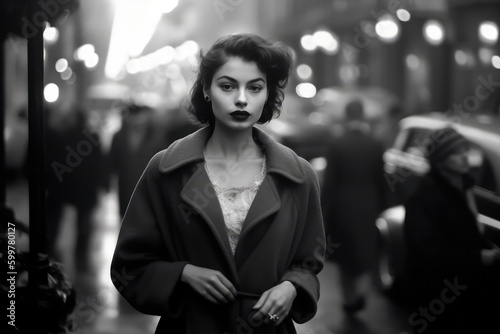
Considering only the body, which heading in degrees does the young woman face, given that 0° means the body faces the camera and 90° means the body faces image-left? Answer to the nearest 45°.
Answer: approximately 0°

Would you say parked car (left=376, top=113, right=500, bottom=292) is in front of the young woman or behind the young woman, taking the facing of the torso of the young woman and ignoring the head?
behind

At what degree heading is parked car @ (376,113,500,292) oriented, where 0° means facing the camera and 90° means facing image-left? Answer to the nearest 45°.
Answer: approximately 45°

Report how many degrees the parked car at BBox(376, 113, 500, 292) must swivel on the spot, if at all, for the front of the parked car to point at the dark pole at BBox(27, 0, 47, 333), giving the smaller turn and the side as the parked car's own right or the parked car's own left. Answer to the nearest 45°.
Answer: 0° — it already faces it
